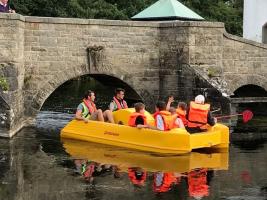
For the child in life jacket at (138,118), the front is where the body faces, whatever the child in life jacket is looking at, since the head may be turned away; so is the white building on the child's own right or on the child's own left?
on the child's own left
